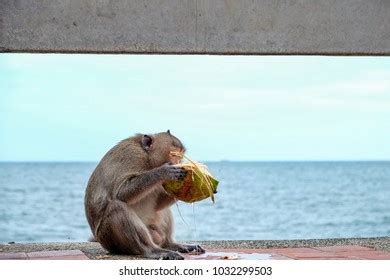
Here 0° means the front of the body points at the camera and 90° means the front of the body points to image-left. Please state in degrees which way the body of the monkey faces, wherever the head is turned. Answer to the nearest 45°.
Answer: approximately 270°
